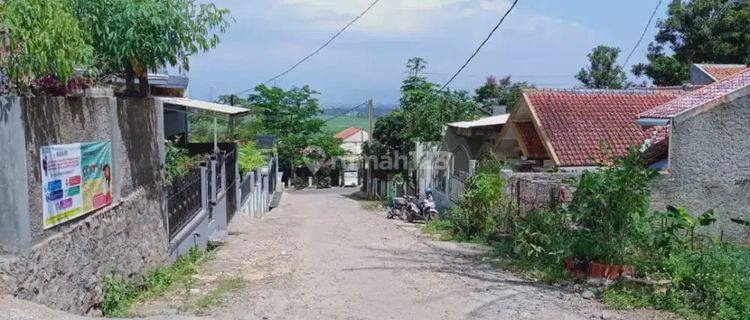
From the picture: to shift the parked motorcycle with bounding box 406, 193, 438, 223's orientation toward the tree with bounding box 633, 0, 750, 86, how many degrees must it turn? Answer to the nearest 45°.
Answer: approximately 90° to its left

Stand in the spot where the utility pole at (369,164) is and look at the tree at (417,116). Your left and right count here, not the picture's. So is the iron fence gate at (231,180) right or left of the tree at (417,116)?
right

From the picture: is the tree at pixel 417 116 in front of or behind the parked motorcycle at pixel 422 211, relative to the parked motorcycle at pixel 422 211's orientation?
behind
